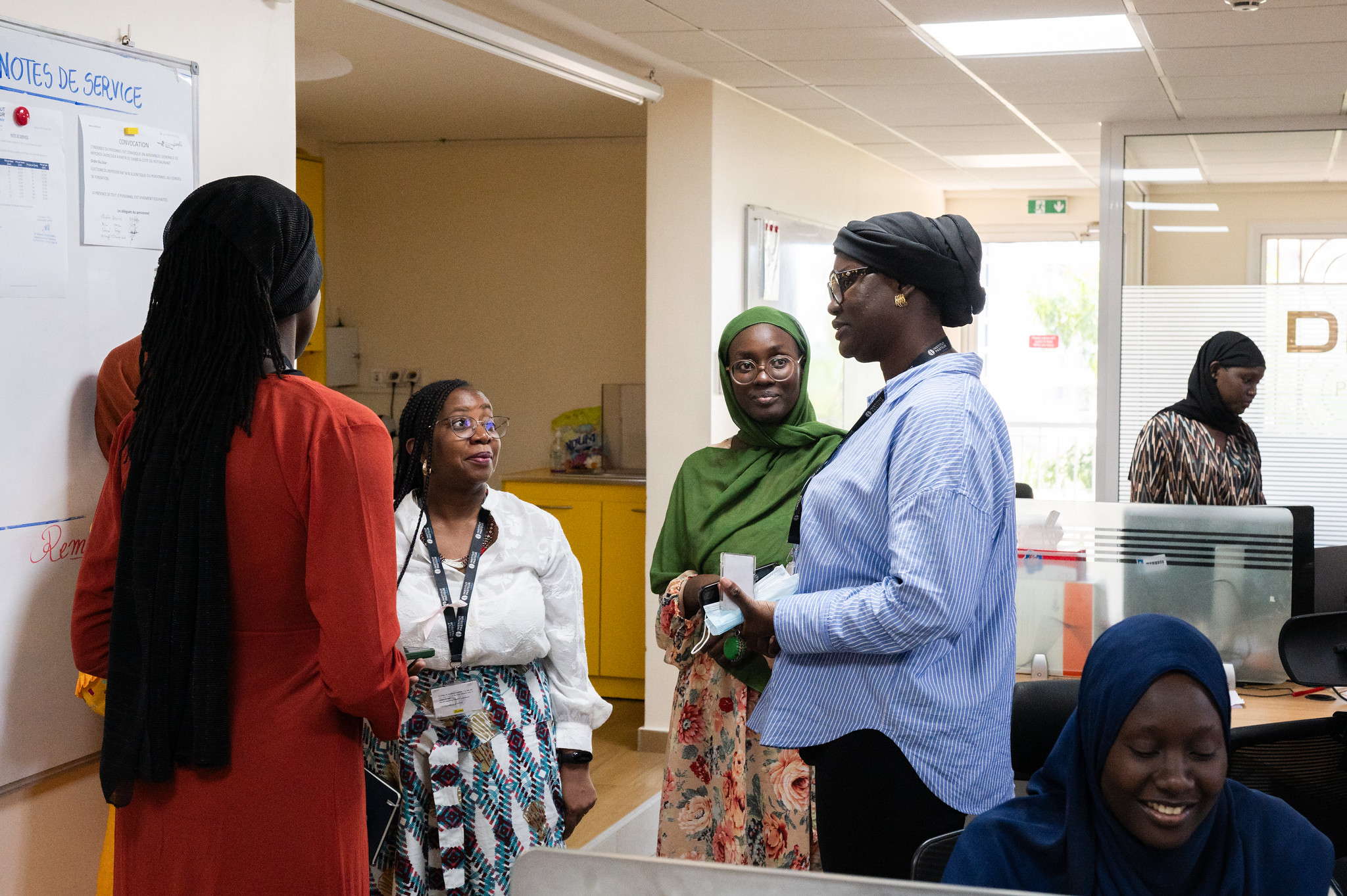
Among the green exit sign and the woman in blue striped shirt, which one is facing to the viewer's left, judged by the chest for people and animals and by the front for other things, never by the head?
the woman in blue striped shirt

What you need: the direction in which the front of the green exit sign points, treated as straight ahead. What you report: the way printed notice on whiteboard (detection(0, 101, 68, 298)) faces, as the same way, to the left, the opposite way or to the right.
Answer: to the left

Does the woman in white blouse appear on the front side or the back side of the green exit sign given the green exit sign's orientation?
on the front side

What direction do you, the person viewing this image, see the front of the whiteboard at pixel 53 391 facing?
facing the viewer and to the right of the viewer

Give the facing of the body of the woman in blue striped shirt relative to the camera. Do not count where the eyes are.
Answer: to the viewer's left

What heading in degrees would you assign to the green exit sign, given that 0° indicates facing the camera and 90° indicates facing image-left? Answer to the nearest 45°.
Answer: approximately 0°

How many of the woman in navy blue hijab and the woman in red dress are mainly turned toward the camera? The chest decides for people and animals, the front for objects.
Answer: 1

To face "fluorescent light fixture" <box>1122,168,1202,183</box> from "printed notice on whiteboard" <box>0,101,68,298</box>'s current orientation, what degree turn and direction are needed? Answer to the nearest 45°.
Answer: approximately 45° to its left

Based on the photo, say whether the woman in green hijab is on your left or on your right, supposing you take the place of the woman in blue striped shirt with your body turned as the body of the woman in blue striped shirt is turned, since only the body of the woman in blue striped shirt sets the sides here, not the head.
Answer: on your right

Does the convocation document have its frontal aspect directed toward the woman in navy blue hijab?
yes

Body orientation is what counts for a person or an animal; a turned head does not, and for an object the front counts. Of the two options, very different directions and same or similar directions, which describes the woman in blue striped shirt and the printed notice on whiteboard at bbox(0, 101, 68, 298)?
very different directions

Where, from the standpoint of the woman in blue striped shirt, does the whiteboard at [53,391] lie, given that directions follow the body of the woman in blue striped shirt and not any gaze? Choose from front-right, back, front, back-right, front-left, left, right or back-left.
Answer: front

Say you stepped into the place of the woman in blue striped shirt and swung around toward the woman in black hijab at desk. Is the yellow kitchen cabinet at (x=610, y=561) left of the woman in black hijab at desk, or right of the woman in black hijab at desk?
left

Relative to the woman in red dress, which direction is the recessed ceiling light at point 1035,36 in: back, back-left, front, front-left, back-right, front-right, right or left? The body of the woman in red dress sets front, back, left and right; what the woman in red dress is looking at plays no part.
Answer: front

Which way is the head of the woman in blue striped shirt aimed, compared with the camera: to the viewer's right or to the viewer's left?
to the viewer's left
